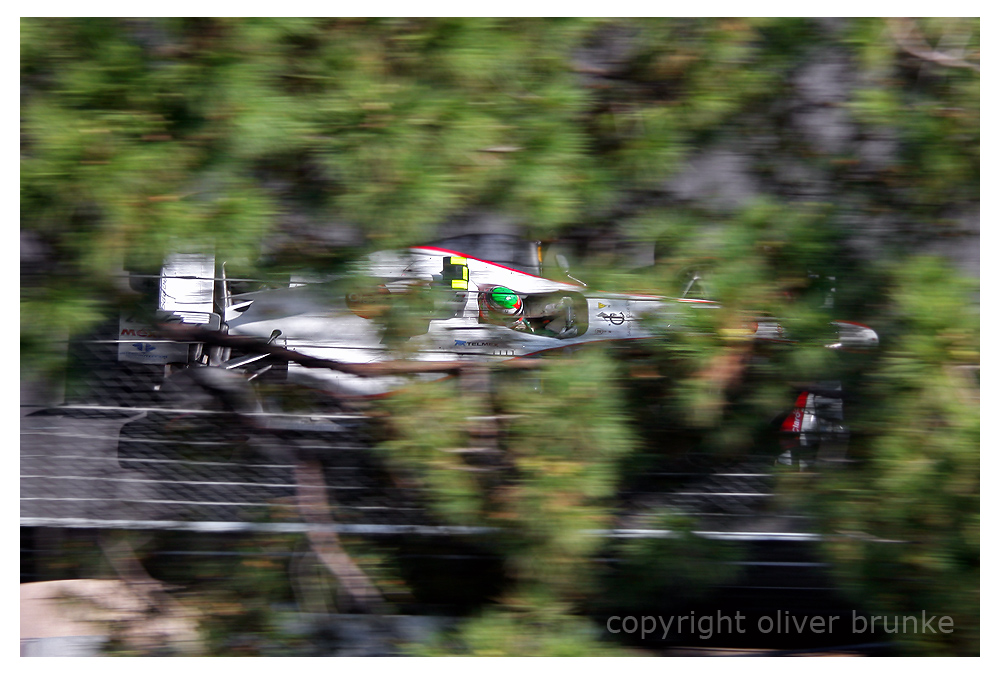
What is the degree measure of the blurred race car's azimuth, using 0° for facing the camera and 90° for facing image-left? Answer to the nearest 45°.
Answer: approximately 270°
